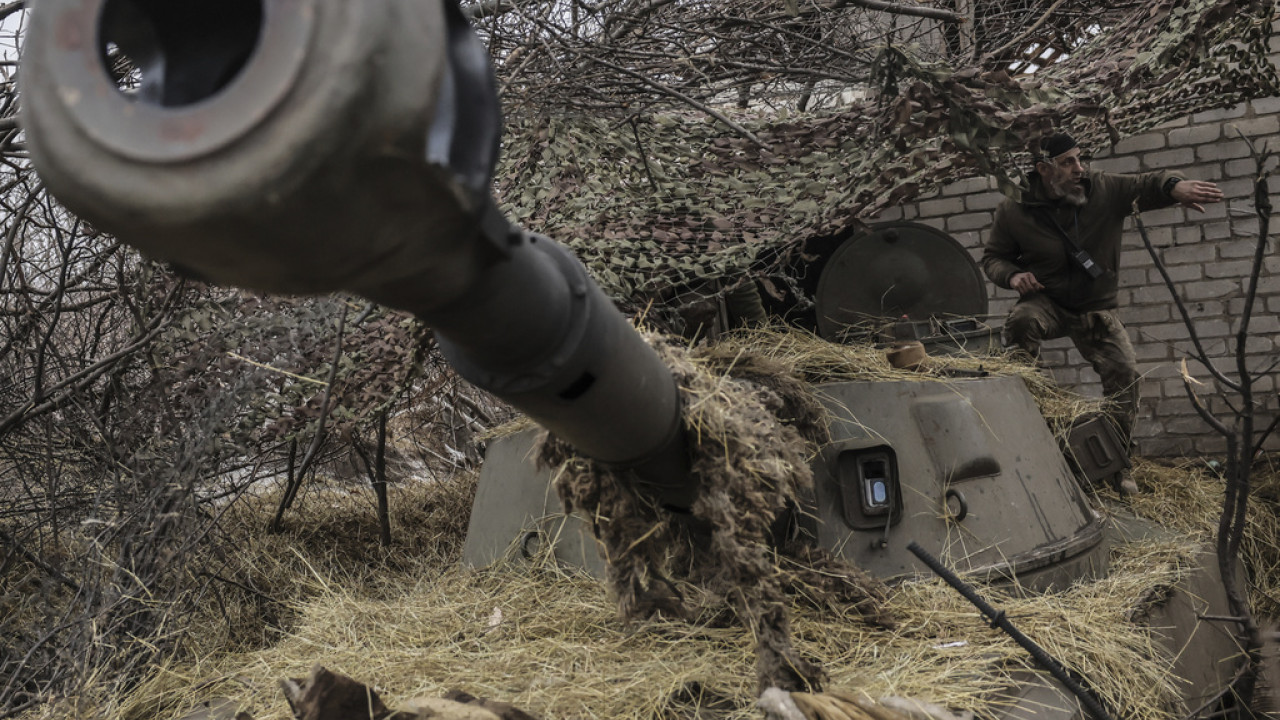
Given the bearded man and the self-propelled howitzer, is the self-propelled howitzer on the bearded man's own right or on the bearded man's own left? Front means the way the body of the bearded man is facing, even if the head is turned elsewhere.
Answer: on the bearded man's own right

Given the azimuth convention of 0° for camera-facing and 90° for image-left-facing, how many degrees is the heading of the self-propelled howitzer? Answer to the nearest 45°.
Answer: approximately 0°

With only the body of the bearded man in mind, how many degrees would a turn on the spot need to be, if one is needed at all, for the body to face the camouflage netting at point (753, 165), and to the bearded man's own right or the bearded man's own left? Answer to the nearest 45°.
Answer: approximately 90° to the bearded man's own right

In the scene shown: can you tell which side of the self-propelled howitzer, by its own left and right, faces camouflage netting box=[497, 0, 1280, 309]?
back

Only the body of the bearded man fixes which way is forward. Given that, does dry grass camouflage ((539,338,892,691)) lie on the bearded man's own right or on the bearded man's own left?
on the bearded man's own right

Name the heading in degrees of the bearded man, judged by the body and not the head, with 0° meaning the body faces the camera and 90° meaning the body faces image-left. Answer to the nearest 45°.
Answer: approximately 315°
